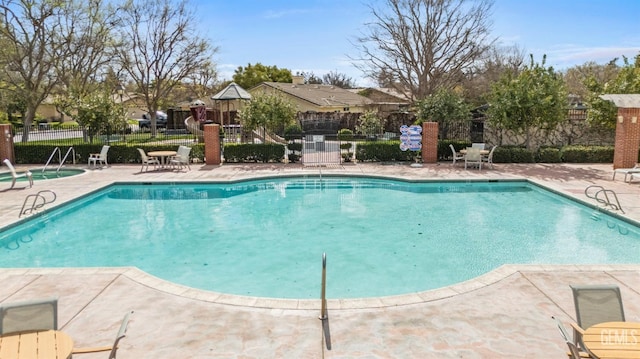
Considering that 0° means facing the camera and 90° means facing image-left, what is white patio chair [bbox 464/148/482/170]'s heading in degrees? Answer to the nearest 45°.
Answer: approximately 180°

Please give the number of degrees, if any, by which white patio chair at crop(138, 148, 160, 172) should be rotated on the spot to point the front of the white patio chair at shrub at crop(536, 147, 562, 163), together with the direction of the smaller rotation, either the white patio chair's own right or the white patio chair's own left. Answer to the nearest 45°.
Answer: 0° — it already faces it

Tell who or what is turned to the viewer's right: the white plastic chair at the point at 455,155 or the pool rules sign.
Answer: the white plastic chair

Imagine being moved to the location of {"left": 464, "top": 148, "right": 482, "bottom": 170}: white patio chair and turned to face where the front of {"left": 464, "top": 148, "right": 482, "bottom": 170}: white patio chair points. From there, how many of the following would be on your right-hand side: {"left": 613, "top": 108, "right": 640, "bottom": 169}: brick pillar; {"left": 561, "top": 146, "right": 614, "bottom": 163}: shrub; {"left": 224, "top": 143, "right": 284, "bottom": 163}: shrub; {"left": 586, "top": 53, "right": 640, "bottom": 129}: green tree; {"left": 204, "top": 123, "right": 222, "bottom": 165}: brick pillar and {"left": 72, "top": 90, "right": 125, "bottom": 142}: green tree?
3

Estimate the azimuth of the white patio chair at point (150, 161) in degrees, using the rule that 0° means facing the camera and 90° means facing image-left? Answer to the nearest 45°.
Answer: approximately 270°

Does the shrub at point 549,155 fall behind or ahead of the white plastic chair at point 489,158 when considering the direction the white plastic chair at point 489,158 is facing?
behind

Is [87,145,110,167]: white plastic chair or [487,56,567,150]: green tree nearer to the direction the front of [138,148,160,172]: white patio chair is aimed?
the green tree

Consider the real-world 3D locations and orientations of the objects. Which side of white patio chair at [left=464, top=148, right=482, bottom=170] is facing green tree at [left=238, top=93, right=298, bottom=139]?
left

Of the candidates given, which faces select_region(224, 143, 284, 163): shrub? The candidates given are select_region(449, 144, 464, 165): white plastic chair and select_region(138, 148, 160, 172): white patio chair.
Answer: the white patio chair

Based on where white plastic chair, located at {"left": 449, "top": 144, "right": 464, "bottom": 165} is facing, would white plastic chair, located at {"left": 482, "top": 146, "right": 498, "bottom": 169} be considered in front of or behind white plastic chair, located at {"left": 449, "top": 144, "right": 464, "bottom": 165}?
in front

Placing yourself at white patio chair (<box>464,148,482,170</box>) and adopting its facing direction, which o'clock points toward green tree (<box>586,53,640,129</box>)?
The green tree is roughly at 2 o'clock from the white patio chair.

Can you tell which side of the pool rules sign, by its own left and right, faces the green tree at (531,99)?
left

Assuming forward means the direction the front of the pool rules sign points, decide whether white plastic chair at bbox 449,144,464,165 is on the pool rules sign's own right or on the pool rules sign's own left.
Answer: on the pool rules sign's own left

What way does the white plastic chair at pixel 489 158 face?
to the viewer's left

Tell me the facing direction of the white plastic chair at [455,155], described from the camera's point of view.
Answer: facing to the right of the viewer

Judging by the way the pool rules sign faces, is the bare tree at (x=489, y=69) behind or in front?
behind

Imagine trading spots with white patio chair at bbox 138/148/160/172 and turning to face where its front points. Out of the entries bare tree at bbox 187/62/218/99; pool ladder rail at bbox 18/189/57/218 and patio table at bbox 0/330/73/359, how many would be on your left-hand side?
1
